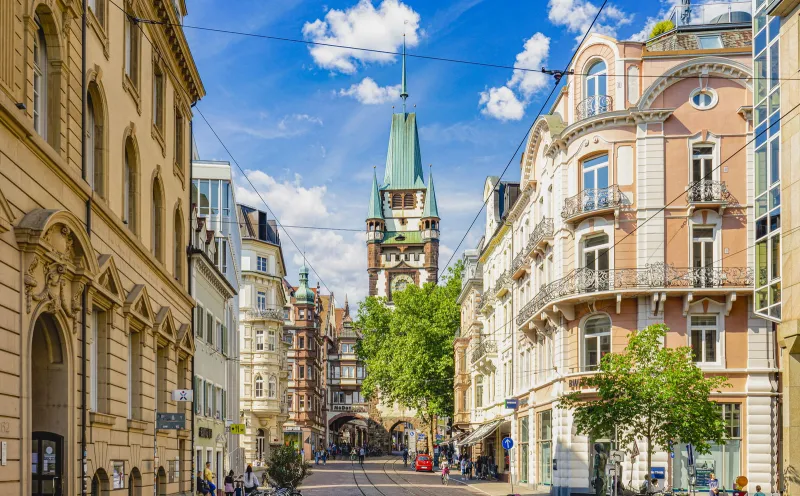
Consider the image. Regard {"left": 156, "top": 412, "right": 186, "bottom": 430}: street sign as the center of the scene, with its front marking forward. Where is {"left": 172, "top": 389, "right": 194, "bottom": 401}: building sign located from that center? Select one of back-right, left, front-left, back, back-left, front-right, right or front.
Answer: back

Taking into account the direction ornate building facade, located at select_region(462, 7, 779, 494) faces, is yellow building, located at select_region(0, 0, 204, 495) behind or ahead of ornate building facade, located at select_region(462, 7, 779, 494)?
ahead

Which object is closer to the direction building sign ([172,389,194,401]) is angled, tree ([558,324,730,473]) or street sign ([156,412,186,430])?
the street sign

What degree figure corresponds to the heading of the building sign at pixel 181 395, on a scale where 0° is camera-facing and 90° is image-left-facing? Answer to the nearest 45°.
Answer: approximately 0°

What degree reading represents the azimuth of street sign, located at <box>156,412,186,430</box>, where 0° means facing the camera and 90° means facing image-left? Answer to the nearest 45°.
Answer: approximately 0°

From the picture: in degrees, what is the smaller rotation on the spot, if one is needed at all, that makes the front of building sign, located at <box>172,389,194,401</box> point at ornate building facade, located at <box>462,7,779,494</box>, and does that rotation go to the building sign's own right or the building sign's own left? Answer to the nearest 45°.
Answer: approximately 135° to the building sign's own left

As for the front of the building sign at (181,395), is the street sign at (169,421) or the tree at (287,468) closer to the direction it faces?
the street sign

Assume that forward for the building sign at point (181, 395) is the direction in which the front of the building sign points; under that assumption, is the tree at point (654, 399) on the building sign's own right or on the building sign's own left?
on the building sign's own left

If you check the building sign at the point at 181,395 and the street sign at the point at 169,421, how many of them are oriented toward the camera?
2
